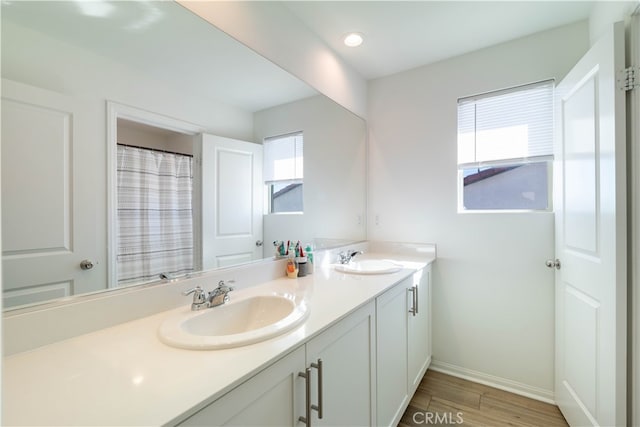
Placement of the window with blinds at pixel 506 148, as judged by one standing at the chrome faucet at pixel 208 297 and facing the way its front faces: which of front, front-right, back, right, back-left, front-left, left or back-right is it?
front-left

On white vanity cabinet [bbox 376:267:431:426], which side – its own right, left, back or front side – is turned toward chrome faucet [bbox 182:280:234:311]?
right

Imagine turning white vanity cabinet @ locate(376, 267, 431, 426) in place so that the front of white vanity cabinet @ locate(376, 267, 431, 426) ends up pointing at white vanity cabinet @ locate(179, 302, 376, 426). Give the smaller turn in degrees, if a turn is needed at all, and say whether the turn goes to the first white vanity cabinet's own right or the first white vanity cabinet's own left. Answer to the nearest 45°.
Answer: approximately 45° to the first white vanity cabinet's own right

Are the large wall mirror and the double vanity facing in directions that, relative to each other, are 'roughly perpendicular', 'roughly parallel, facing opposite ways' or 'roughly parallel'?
roughly parallel

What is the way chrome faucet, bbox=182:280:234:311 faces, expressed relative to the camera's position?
facing the viewer and to the right of the viewer
